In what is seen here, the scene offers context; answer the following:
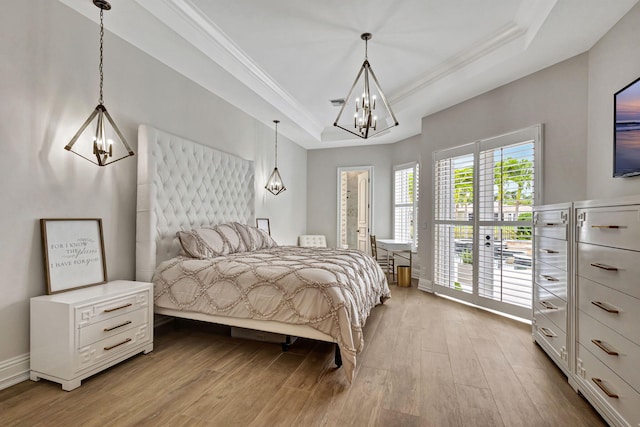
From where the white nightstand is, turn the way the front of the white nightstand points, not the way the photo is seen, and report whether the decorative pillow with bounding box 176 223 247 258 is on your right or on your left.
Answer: on your left

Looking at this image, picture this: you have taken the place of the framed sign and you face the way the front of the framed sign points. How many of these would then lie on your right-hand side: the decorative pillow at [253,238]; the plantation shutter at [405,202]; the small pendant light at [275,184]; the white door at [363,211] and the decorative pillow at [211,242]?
0

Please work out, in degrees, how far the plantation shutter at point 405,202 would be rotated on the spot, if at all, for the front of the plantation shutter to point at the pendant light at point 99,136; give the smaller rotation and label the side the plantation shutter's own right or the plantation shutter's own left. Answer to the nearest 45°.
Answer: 0° — it already faces it

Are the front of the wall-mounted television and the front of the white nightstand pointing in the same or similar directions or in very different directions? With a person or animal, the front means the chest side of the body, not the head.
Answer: very different directions

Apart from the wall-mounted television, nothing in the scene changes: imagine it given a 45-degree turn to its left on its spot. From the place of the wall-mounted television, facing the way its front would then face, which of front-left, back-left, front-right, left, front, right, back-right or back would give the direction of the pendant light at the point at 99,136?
front-right

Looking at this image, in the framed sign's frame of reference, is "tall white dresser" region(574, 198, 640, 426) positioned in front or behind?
in front

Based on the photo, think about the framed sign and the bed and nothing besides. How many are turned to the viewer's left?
0

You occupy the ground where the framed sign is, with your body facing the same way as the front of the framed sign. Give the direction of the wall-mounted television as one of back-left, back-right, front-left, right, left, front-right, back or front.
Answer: front

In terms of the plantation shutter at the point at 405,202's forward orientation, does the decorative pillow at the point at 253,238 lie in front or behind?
in front

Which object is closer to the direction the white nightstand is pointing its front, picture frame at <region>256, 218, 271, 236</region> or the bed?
the bed

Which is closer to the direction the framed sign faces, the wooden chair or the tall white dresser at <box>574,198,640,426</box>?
the tall white dresser

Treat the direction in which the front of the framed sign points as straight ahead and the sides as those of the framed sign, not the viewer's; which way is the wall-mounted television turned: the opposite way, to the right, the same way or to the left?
the opposite way

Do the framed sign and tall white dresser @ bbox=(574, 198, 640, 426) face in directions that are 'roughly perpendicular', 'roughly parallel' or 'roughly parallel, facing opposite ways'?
roughly parallel, facing opposite ways

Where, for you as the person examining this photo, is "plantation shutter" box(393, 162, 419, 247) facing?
facing the viewer and to the left of the viewer

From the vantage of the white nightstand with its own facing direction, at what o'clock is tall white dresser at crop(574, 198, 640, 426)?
The tall white dresser is roughly at 12 o'clock from the white nightstand.

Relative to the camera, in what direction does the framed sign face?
facing the viewer and to the right of the viewer

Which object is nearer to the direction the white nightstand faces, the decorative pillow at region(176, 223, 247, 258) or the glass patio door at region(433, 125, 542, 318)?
the glass patio door

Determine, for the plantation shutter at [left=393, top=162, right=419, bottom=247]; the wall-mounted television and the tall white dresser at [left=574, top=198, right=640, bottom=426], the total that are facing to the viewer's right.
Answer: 0
